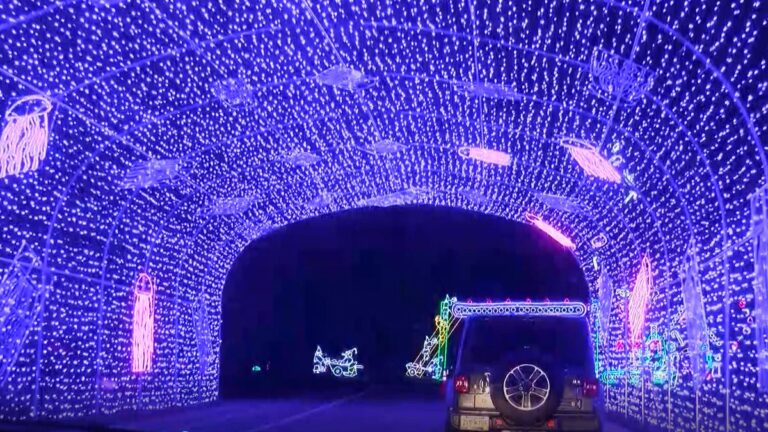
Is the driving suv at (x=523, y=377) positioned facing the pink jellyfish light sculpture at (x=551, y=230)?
yes

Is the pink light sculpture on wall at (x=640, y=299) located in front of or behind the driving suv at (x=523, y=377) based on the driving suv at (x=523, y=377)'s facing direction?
in front

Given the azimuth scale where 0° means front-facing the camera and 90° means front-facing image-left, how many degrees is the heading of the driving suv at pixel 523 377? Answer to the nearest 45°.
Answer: approximately 180°
